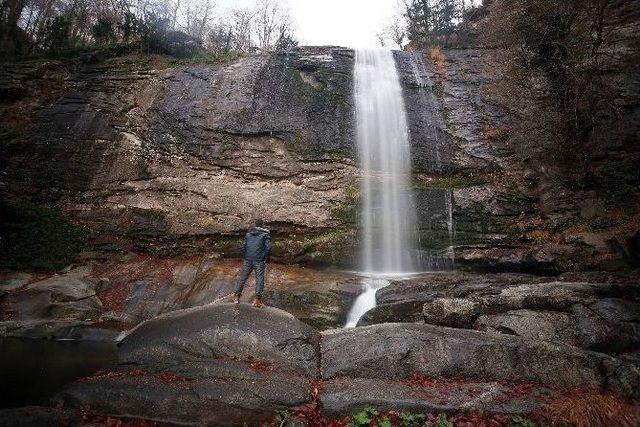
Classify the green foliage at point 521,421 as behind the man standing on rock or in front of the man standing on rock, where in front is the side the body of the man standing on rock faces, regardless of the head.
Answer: behind

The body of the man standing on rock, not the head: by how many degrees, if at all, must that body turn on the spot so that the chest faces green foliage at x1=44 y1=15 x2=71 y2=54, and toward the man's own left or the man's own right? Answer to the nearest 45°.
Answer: approximately 45° to the man's own left

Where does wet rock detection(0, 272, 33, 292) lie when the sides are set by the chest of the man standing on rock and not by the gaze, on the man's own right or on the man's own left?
on the man's own left

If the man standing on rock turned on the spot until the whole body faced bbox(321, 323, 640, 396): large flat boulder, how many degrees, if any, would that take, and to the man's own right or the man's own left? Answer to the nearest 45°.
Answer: approximately 135° to the man's own right

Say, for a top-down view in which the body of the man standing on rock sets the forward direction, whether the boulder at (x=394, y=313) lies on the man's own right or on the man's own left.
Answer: on the man's own right

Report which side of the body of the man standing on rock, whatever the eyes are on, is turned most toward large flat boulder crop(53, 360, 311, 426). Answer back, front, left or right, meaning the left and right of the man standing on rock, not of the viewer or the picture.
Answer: back

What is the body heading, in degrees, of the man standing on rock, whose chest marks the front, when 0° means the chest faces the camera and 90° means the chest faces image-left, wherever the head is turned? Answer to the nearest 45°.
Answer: approximately 180°

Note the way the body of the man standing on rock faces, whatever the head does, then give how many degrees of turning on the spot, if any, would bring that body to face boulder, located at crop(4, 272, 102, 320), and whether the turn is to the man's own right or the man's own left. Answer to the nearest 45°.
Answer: approximately 45° to the man's own left

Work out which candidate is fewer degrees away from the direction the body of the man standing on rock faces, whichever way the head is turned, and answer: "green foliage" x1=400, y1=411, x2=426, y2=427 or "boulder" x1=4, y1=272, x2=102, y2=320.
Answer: the boulder

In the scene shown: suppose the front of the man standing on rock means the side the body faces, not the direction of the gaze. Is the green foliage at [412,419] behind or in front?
behind
